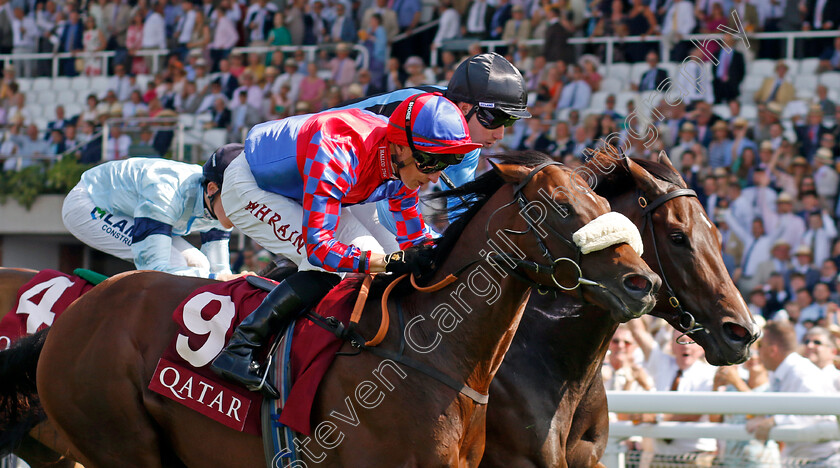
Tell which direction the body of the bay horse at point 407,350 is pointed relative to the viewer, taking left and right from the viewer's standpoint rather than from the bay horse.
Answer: facing to the right of the viewer

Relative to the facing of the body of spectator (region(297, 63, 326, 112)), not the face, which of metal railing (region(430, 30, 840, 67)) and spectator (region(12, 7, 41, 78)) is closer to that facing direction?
the metal railing

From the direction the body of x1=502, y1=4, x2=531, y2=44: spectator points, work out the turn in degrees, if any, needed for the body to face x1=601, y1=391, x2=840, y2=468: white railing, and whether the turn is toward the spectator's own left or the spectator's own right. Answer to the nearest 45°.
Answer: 0° — they already face it

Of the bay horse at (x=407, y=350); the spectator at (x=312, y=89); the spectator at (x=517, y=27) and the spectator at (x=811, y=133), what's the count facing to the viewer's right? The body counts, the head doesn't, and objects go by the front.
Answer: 1

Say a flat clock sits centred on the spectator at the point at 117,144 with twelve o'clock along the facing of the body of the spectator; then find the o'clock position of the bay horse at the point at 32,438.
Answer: The bay horse is roughly at 12 o'clock from the spectator.

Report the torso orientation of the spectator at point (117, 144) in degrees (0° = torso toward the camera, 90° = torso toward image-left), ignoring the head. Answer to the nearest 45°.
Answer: approximately 0°

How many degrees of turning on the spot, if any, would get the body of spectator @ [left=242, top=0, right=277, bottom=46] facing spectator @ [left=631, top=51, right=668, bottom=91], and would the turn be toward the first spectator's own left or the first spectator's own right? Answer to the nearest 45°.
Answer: approximately 45° to the first spectator's own left

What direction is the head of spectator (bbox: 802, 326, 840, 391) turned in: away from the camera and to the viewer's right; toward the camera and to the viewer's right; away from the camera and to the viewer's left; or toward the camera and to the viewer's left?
toward the camera and to the viewer's left
